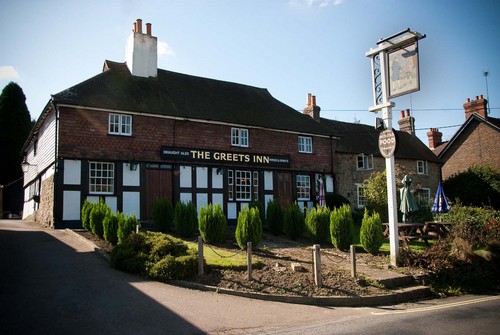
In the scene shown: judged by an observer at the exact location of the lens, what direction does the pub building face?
facing the viewer and to the right of the viewer

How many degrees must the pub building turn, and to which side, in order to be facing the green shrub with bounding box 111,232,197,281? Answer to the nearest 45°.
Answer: approximately 45° to its right

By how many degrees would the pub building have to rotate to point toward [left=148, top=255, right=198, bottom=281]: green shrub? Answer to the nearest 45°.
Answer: approximately 45° to its right

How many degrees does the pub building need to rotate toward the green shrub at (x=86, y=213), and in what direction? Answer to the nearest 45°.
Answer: approximately 90° to its right

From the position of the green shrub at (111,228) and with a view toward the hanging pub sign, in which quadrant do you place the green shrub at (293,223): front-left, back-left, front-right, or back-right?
front-left

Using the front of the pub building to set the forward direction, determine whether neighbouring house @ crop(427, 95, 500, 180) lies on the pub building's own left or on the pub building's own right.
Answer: on the pub building's own left

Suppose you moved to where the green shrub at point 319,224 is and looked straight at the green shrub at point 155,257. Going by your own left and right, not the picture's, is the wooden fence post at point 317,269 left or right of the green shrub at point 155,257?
left

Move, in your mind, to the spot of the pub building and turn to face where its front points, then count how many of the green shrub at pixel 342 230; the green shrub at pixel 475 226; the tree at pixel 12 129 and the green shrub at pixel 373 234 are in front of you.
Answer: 3

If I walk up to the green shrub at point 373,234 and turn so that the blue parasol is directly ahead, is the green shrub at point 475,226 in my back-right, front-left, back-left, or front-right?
front-right

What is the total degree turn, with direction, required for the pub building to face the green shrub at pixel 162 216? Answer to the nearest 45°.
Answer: approximately 45° to its right

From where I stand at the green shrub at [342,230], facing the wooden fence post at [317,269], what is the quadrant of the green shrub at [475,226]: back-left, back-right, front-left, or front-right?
back-left

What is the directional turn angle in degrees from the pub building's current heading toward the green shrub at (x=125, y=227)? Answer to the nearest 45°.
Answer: approximately 45° to its right

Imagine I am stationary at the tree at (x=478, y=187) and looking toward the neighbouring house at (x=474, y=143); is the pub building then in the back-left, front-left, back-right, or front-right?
back-left

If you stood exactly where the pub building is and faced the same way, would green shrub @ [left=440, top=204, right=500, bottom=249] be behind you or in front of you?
in front

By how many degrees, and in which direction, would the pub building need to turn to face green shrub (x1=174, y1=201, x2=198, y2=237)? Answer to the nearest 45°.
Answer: approximately 45° to its right
